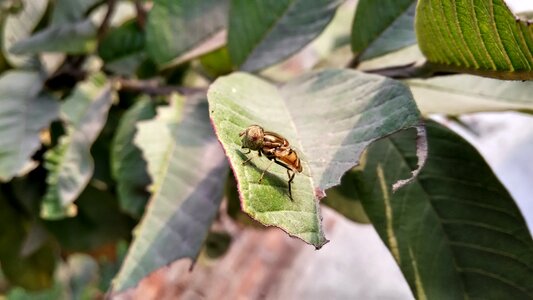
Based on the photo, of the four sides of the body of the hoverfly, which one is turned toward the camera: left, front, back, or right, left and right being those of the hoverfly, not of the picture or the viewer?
left
